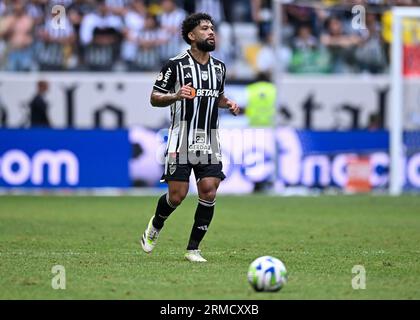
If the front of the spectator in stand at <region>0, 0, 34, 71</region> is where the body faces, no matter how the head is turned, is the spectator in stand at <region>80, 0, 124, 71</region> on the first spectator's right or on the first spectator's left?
on the first spectator's left

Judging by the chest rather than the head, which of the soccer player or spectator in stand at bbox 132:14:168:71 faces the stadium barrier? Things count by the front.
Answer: the spectator in stand

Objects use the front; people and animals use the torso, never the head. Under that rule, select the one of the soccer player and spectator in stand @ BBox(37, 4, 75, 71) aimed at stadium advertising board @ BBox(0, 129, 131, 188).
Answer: the spectator in stand

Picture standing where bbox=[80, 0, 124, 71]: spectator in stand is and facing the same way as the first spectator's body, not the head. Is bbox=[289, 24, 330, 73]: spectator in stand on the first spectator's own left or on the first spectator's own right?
on the first spectator's own left

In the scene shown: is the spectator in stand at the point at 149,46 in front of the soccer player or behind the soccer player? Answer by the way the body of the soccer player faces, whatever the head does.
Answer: behind

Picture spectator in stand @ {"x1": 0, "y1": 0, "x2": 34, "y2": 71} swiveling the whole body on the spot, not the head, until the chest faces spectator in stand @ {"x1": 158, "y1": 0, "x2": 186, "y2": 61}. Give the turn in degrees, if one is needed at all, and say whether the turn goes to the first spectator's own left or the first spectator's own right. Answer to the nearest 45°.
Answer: approximately 90° to the first spectator's own left

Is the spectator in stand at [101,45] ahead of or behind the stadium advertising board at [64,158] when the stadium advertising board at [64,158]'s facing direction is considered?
behind

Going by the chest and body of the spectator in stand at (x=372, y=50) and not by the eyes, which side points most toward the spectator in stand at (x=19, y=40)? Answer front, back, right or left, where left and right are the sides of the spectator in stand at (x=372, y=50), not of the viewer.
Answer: right

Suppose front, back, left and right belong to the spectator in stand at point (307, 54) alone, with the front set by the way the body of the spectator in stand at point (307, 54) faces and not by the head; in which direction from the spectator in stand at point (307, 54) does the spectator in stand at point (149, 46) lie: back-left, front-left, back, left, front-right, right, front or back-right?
right

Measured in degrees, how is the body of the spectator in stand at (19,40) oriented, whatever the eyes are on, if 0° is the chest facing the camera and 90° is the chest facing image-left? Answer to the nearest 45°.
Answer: approximately 0°

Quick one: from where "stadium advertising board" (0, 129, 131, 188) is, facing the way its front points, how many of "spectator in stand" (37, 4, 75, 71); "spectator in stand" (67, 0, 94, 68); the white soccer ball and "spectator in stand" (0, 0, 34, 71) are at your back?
3

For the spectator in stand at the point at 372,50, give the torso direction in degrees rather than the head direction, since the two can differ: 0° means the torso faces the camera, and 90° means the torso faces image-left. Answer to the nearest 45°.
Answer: approximately 0°

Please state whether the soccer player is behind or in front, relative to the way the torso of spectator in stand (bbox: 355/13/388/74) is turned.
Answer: in front

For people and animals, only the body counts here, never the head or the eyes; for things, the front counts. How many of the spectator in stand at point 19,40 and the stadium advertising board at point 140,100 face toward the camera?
2
